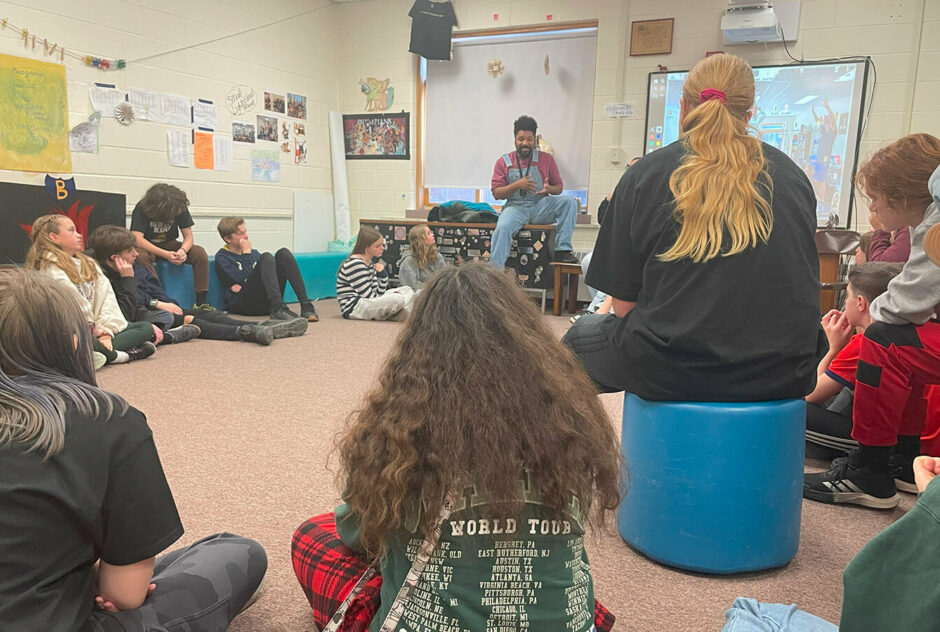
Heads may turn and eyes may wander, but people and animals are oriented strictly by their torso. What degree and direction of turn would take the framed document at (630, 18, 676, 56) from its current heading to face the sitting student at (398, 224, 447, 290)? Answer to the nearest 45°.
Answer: approximately 45° to its right

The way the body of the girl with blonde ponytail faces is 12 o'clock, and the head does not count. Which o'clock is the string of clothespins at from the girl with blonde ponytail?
The string of clothespins is roughly at 10 o'clock from the girl with blonde ponytail.

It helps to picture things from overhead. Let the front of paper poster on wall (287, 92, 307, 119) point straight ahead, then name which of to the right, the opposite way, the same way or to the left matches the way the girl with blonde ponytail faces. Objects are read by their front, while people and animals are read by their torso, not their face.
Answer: to the left

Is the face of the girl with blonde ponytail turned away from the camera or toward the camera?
away from the camera

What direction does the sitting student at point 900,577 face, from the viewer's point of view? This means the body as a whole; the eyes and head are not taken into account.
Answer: to the viewer's left

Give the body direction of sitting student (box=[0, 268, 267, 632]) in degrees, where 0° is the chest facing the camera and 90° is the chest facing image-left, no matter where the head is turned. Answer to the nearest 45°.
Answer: approximately 225°

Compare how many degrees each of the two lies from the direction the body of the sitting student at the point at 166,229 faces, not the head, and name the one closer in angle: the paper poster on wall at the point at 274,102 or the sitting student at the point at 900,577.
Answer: the sitting student

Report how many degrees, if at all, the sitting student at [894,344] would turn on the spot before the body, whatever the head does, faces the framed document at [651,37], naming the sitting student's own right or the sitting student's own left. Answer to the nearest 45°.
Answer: approximately 45° to the sitting student's own right

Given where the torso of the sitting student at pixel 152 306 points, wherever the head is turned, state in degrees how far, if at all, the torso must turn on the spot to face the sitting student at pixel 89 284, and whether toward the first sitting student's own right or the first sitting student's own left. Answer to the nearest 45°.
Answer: approximately 135° to the first sitting student's own right

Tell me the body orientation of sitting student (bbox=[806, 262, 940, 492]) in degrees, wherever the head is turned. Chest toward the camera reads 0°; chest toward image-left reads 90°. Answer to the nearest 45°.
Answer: approximately 90°

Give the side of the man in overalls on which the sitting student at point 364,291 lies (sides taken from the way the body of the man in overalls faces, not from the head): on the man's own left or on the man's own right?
on the man's own right

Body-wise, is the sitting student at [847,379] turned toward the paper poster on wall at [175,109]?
yes

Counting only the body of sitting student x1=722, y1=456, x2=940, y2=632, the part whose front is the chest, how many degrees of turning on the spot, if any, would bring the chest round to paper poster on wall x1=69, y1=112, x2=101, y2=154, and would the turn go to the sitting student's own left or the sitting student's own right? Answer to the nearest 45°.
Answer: approximately 45° to the sitting student's own right

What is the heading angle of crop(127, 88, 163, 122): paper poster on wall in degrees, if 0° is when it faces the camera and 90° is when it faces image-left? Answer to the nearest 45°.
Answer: approximately 315°
